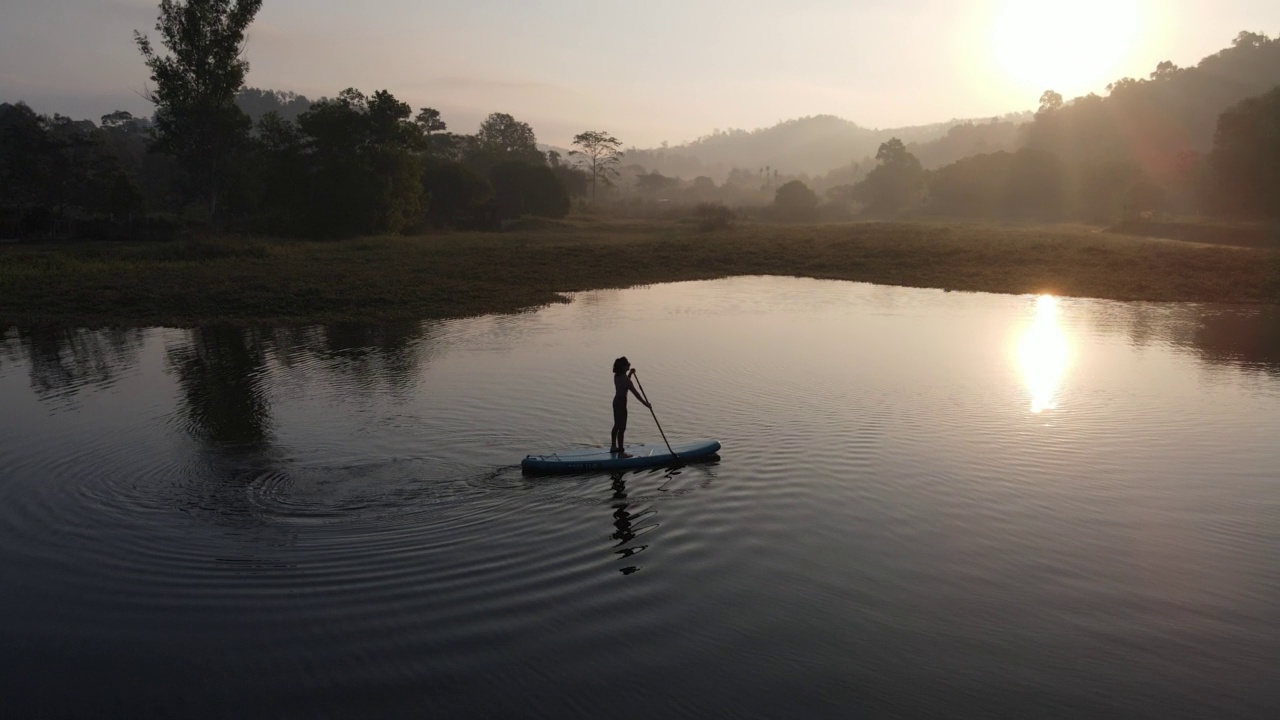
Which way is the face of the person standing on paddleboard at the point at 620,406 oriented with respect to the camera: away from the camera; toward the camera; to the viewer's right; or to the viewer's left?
to the viewer's right

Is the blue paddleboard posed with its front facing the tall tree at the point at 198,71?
no

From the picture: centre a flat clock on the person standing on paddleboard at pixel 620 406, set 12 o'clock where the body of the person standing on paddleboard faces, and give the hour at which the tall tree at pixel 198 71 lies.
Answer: The tall tree is roughly at 8 o'clock from the person standing on paddleboard.

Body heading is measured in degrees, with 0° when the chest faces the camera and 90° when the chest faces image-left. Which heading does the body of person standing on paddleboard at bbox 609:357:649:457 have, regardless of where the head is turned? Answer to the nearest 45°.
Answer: approximately 270°

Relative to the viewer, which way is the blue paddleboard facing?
to the viewer's right
